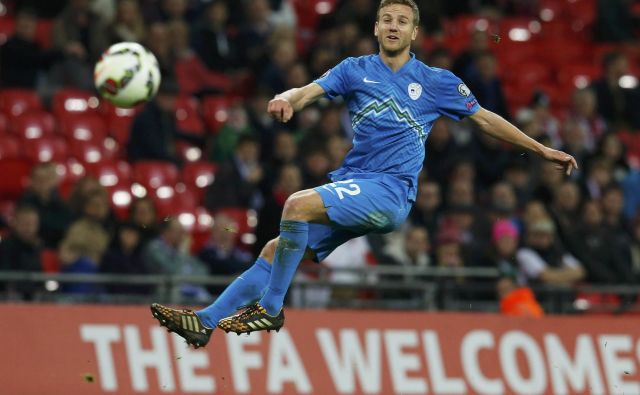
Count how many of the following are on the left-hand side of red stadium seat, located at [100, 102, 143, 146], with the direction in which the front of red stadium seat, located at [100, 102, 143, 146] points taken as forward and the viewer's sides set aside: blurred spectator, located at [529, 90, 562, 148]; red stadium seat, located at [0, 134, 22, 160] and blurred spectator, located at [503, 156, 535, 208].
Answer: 2

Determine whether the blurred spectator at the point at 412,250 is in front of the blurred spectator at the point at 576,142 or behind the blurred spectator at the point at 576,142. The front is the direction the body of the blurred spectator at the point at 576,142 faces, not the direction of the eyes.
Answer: in front

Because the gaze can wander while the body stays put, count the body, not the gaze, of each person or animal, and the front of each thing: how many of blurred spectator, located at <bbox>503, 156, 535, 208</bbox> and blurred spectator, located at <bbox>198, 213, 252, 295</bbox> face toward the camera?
2
